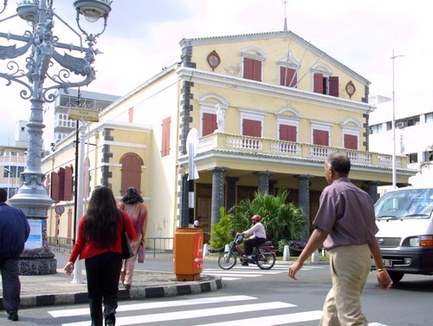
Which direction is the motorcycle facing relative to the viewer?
to the viewer's left

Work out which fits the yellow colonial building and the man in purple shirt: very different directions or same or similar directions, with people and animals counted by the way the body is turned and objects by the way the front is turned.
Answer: very different directions

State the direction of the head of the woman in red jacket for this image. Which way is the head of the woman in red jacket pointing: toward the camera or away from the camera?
away from the camera

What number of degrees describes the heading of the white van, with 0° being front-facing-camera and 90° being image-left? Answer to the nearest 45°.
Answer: approximately 45°

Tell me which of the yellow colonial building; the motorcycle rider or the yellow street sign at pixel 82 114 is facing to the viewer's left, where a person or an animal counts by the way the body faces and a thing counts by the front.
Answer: the motorcycle rider

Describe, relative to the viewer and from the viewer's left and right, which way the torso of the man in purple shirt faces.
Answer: facing away from the viewer and to the left of the viewer

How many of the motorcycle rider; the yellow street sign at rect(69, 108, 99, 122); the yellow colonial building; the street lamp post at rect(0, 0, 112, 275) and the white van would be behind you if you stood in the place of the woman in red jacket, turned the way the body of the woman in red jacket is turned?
0

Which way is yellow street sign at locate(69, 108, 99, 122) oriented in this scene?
toward the camera

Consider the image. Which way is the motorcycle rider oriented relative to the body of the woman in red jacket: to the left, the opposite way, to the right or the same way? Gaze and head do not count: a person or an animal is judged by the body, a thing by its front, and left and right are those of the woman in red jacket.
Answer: to the left

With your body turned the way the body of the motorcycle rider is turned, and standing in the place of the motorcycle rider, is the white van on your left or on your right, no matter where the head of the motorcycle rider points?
on your left

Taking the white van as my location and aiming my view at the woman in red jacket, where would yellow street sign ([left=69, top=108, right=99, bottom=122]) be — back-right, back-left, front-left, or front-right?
front-right

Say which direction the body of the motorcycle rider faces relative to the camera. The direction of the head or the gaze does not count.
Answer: to the viewer's left

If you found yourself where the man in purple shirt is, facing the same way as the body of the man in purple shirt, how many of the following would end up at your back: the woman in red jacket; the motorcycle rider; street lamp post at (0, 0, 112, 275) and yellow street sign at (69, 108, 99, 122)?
0

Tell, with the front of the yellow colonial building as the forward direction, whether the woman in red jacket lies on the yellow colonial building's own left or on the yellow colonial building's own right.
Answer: on the yellow colonial building's own right

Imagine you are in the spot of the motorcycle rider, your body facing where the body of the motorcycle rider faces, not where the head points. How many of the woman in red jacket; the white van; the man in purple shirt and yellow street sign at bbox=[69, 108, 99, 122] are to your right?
0

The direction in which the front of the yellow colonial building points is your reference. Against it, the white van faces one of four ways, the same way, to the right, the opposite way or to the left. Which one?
to the right

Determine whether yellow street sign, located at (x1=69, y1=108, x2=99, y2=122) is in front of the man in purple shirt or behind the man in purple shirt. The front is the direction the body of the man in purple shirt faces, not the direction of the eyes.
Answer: in front
